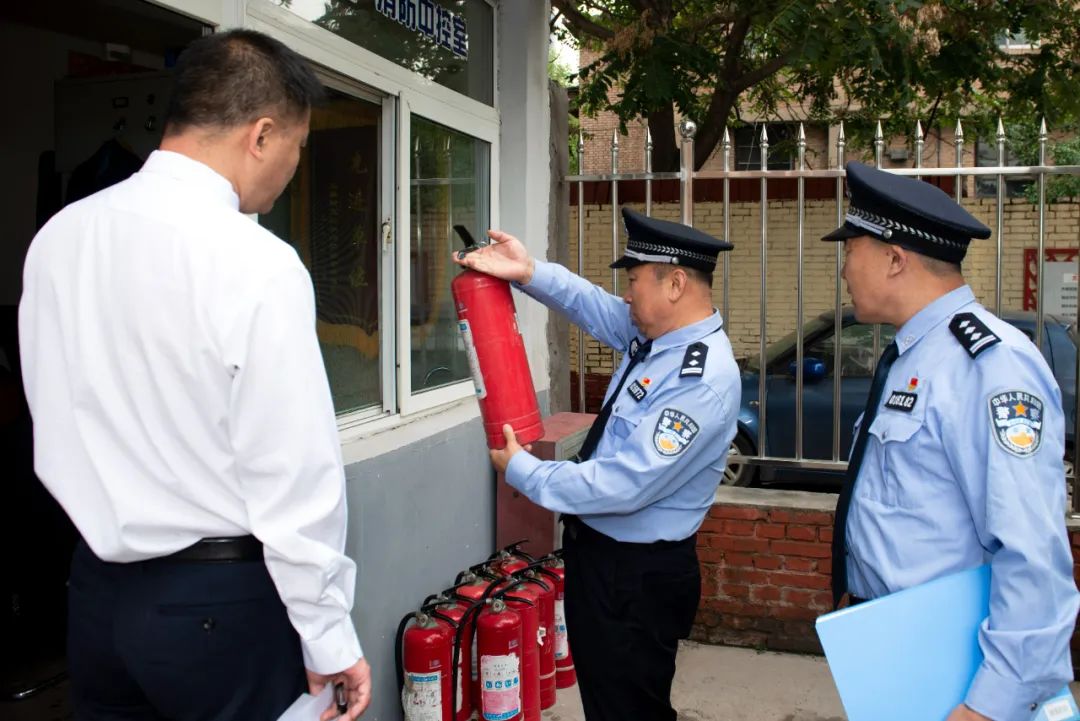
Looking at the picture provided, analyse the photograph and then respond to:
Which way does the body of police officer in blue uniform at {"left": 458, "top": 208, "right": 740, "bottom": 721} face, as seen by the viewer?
to the viewer's left

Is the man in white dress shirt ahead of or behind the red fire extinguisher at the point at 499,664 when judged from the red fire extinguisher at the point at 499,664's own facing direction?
ahead

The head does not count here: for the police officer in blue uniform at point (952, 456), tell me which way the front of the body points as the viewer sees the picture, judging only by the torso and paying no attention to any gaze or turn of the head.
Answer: to the viewer's left

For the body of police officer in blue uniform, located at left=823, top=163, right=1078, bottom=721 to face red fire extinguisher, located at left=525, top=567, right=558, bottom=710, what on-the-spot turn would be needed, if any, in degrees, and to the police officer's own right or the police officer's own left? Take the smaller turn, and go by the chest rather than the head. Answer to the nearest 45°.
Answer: approximately 45° to the police officer's own right

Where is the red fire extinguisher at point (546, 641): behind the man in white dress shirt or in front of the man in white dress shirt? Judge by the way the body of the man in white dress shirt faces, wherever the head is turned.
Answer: in front

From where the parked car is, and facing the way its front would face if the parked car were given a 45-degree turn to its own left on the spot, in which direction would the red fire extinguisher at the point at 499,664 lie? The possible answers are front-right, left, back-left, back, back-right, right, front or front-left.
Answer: front-left

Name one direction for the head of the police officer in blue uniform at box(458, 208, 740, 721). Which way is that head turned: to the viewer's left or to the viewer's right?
to the viewer's left

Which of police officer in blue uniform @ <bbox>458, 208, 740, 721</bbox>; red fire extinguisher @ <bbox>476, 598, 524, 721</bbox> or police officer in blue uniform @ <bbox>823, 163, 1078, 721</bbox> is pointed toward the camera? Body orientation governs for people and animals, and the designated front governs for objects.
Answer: the red fire extinguisher

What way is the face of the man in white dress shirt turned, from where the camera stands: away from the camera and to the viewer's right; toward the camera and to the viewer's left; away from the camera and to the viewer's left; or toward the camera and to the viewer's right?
away from the camera and to the viewer's right

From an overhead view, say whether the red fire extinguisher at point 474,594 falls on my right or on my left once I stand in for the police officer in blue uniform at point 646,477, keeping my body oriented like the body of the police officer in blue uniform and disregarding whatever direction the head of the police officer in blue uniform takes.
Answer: on my right

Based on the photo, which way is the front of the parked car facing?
to the viewer's left

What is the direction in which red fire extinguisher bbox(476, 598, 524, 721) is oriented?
toward the camera

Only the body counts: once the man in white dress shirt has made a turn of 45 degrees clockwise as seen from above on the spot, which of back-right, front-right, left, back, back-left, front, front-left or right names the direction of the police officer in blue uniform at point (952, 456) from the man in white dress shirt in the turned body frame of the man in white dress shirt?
front

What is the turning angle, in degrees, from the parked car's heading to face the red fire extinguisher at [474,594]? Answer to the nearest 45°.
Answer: approximately 90° to its left

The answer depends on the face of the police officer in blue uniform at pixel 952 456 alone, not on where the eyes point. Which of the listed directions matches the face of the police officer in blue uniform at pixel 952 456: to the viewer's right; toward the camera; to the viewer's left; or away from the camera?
to the viewer's left

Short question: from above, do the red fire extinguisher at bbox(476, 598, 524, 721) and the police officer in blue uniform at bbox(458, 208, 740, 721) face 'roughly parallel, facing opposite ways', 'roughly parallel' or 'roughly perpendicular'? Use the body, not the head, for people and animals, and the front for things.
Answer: roughly perpendicular

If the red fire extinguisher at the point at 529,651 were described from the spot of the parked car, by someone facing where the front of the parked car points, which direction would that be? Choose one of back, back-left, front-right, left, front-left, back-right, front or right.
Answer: left
